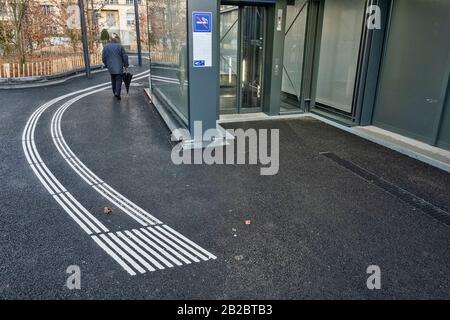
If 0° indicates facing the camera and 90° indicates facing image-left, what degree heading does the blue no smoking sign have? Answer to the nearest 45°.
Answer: approximately 0°

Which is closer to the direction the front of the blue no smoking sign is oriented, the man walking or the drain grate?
the drain grate

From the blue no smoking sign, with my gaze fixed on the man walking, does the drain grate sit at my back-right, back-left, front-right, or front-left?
back-right

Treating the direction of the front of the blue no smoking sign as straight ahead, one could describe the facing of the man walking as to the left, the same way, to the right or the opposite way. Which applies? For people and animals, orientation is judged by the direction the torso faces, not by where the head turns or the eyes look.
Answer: the opposite way

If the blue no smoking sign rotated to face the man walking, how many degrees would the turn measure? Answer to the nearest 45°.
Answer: approximately 135° to its right

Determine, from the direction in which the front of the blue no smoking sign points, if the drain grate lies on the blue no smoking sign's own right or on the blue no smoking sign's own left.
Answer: on the blue no smoking sign's own left

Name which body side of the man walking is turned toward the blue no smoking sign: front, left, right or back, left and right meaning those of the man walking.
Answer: back

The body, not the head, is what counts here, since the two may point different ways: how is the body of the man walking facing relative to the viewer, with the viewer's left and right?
facing away from the viewer

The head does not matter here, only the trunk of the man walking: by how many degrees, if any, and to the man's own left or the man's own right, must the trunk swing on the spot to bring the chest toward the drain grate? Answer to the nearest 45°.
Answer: approximately 135° to the man's own right

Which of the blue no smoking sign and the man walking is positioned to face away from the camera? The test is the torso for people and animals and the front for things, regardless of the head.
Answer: the man walking

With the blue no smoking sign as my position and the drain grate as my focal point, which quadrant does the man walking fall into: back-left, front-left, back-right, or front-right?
back-left

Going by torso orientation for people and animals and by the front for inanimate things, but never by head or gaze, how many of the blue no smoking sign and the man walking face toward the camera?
1
